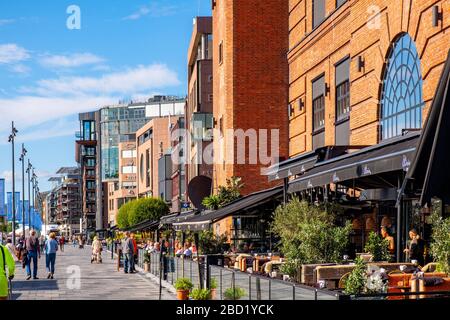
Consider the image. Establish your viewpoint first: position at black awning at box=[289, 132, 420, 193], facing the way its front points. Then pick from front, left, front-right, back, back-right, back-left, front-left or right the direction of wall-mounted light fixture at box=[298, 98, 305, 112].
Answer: back-right

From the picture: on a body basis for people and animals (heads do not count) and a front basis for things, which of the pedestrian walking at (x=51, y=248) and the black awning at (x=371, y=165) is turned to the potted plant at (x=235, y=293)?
the black awning

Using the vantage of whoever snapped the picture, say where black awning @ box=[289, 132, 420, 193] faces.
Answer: facing the viewer and to the left of the viewer
